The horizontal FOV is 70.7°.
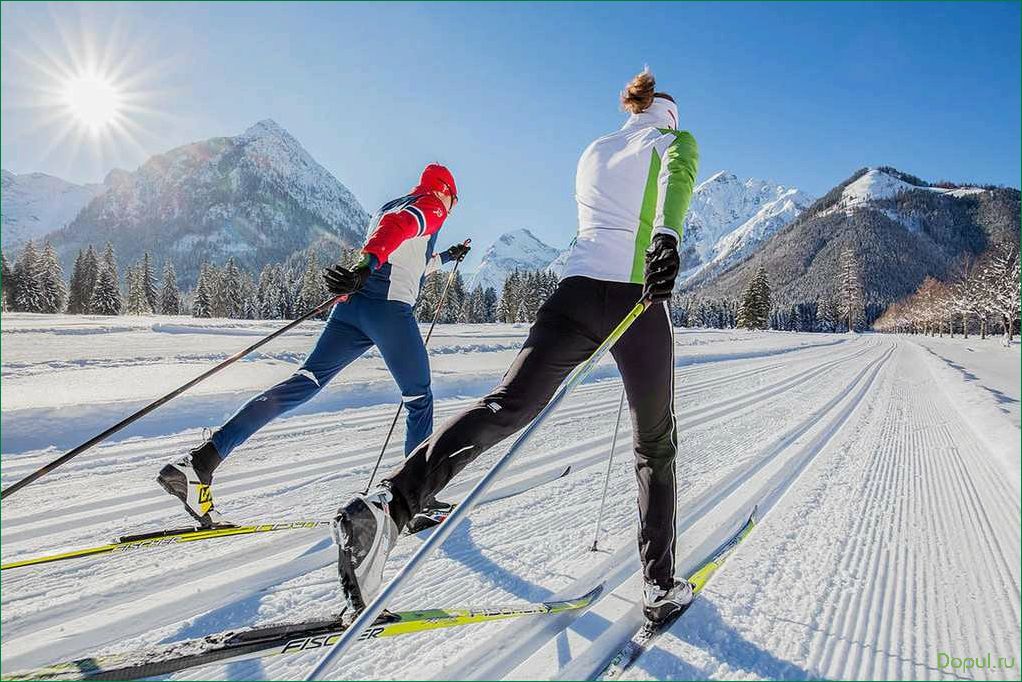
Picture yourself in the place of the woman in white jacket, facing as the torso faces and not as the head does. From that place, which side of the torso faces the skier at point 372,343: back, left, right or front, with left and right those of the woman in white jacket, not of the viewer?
left

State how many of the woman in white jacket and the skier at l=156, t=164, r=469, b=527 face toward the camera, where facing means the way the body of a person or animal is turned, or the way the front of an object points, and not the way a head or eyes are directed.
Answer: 0

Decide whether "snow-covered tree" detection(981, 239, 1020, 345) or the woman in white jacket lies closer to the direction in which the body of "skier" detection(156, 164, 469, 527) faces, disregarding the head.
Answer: the snow-covered tree

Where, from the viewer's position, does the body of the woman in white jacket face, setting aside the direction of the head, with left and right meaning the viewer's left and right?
facing away from the viewer and to the right of the viewer

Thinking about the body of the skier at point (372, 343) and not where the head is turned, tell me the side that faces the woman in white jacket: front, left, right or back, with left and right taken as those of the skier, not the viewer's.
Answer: right

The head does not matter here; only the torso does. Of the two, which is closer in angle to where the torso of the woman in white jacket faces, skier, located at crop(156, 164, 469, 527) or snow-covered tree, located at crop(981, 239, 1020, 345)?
the snow-covered tree

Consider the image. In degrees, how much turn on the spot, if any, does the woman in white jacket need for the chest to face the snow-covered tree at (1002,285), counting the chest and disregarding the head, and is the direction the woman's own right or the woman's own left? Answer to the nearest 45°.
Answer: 0° — they already face it

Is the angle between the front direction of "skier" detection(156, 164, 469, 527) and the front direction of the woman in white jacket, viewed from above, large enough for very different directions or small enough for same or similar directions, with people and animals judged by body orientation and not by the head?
same or similar directions

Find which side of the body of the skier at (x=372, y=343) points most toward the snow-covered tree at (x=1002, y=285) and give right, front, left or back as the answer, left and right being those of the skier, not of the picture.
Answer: front

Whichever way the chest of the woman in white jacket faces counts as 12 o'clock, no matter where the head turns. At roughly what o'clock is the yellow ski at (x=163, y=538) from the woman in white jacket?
The yellow ski is roughly at 8 o'clock from the woman in white jacket.

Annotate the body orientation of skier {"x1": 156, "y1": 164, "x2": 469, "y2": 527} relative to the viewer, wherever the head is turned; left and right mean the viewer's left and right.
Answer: facing away from the viewer and to the right of the viewer
